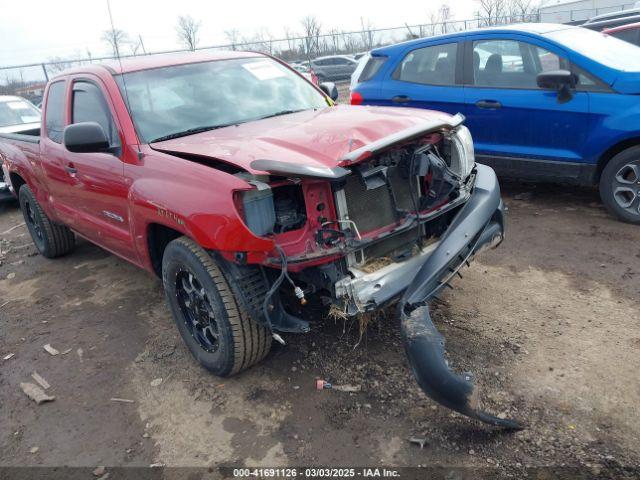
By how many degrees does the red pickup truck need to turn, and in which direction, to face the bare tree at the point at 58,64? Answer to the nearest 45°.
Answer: approximately 135° to its left

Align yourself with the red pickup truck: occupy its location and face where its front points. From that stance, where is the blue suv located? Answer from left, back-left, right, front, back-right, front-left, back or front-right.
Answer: left

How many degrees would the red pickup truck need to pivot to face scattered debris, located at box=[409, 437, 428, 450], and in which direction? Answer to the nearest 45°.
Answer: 0° — it already faces it

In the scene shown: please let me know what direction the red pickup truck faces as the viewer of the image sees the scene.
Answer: facing the viewer and to the right of the viewer

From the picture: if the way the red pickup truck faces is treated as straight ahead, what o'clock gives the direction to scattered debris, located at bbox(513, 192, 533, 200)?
The scattered debris is roughly at 9 o'clock from the red pickup truck.

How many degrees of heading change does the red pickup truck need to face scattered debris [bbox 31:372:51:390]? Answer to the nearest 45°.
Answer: approximately 135° to its right
